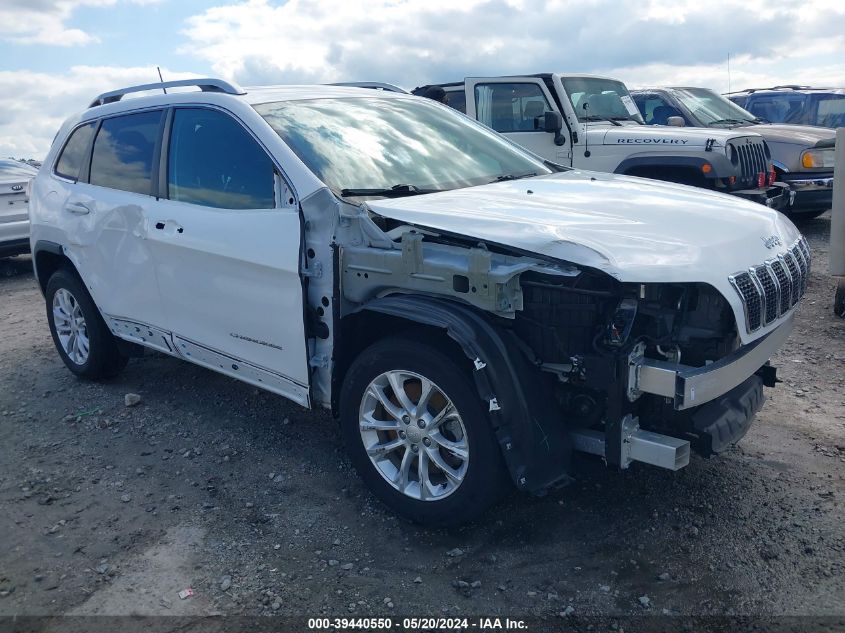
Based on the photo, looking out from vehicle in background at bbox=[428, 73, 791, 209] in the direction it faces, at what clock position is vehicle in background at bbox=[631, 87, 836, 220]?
vehicle in background at bbox=[631, 87, 836, 220] is roughly at 9 o'clock from vehicle in background at bbox=[428, 73, 791, 209].

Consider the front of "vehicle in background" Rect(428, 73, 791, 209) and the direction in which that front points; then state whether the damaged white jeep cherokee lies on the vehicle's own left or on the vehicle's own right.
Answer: on the vehicle's own right

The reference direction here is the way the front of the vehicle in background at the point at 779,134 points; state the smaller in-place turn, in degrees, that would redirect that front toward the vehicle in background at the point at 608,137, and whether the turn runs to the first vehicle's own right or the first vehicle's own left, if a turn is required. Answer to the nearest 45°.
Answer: approximately 90° to the first vehicle's own right

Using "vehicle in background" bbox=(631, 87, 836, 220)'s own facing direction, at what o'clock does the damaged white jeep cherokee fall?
The damaged white jeep cherokee is roughly at 2 o'clock from the vehicle in background.

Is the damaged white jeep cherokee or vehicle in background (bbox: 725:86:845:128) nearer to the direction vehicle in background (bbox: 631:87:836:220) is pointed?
the damaged white jeep cherokee

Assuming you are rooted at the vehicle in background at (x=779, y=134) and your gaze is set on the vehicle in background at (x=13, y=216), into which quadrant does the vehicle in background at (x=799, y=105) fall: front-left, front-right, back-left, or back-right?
back-right

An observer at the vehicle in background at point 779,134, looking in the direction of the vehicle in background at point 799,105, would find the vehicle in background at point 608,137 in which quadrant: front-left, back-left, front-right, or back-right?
back-left

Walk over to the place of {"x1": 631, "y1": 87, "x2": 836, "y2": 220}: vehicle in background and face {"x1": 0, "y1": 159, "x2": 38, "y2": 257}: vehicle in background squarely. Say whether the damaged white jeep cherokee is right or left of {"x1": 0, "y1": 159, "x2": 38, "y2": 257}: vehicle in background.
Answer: left
